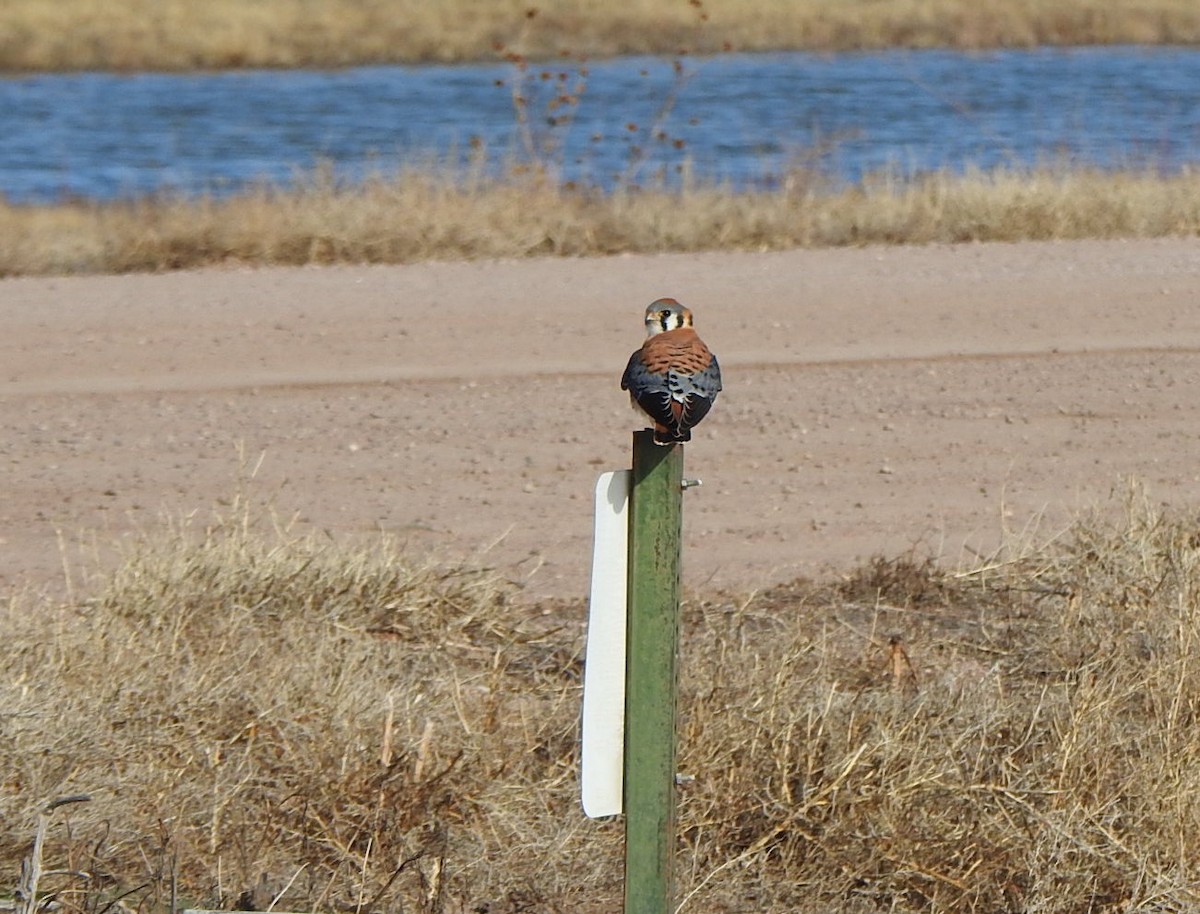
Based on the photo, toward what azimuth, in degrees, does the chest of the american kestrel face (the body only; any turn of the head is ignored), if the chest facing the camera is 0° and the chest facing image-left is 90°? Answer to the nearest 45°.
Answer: approximately 180°
